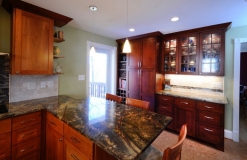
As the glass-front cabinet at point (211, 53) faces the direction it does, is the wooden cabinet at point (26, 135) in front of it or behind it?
in front

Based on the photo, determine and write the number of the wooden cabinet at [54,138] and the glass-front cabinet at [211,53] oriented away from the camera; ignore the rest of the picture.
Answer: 0

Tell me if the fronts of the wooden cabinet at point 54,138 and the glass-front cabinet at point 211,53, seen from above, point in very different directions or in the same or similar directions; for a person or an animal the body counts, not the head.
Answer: same or similar directions

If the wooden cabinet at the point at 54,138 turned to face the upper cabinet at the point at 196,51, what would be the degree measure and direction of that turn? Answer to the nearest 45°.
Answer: approximately 135° to its left

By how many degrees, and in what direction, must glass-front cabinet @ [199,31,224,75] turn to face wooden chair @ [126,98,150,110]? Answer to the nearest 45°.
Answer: approximately 45° to its right

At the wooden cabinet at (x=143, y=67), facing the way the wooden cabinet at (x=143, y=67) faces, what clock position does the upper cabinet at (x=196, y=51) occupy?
The upper cabinet is roughly at 8 o'clock from the wooden cabinet.

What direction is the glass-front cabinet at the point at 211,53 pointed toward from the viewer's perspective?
toward the camera

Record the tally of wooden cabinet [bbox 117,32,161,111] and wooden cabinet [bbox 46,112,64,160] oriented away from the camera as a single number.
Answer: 0

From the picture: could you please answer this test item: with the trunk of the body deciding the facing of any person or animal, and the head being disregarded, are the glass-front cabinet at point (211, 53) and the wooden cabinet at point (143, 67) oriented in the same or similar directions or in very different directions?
same or similar directions

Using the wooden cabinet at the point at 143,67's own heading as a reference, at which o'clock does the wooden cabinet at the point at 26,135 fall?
the wooden cabinet at the point at 26,135 is roughly at 12 o'clock from the wooden cabinet at the point at 143,67.

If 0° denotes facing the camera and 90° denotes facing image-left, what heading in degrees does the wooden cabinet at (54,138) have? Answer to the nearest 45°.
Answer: approximately 45°
